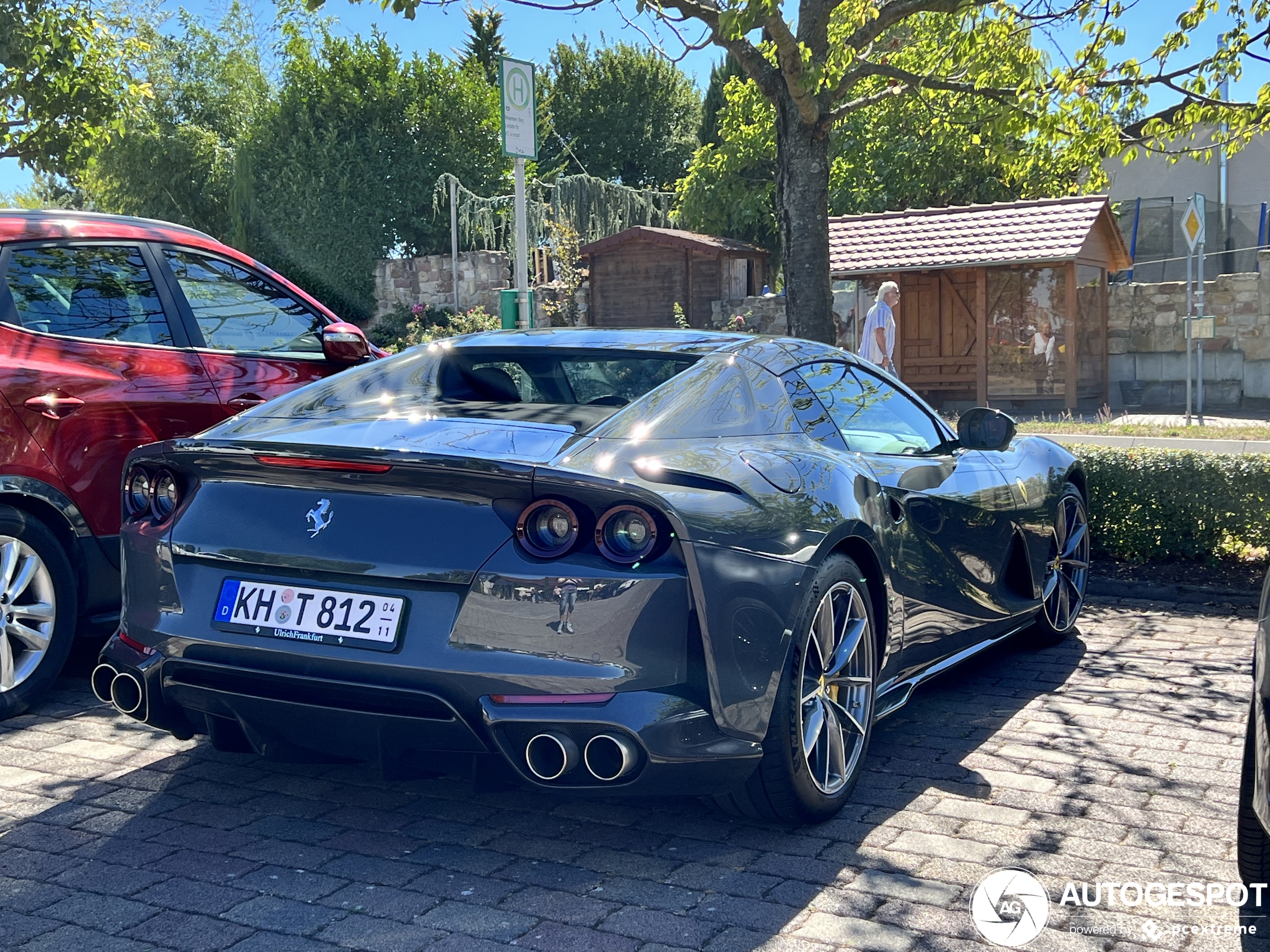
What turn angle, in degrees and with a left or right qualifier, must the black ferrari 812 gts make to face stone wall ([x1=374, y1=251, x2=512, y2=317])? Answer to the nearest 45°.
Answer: approximately 45° to its left

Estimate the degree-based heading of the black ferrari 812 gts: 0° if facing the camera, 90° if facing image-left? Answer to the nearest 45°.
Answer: approximately 225°

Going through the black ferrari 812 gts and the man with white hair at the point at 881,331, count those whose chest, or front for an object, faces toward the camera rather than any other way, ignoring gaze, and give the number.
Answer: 0

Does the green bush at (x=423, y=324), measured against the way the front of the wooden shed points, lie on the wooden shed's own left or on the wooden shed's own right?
on the wooden shed's own right

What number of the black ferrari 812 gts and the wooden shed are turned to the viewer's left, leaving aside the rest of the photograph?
0

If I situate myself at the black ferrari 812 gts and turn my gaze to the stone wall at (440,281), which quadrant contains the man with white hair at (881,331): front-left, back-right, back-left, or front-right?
front-right

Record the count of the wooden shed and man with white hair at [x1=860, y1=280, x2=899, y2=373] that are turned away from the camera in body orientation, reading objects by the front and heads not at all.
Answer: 0

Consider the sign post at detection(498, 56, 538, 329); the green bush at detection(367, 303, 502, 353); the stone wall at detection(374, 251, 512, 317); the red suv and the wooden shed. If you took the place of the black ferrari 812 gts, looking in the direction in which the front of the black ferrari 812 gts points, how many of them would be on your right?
0

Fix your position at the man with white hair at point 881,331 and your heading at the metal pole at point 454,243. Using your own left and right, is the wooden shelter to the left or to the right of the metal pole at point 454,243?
right
